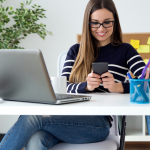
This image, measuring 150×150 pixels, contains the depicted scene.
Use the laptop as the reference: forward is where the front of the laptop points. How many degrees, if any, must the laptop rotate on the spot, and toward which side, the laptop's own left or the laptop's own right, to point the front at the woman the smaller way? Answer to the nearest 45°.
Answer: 0° — it already faces them

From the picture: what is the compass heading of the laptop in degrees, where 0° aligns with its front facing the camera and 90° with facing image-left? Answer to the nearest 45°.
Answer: approximately 225°
